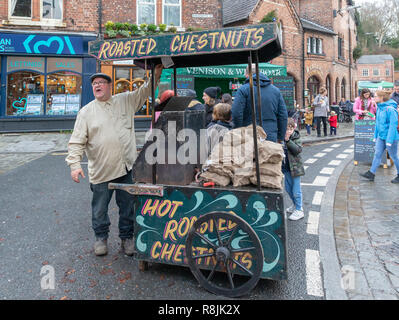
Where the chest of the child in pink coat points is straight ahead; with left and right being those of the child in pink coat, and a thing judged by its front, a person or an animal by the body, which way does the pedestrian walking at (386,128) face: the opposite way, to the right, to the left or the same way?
to the right

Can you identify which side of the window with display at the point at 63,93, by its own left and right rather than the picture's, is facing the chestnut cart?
front

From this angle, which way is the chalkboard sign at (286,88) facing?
toward the camera

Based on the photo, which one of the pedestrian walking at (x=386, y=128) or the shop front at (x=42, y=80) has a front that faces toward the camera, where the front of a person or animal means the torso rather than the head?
the shop front

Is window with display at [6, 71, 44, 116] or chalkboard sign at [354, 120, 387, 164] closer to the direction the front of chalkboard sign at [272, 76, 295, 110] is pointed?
the chalkboard sign

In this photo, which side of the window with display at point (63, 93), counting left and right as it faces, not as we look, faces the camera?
front

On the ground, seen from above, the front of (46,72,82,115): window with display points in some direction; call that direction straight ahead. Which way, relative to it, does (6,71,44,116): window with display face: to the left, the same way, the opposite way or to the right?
the same way

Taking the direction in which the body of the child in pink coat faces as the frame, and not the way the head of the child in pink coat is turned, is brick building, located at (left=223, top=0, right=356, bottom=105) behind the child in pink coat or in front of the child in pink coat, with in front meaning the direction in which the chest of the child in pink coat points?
behind

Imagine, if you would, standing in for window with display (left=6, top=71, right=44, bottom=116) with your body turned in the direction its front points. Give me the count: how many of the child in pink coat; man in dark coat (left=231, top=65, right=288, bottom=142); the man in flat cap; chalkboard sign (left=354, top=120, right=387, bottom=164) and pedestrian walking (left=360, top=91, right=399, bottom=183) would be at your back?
0

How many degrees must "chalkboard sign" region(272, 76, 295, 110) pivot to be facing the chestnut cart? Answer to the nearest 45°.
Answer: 0° — it already faces it

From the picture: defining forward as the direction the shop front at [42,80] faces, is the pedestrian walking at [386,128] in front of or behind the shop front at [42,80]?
in front

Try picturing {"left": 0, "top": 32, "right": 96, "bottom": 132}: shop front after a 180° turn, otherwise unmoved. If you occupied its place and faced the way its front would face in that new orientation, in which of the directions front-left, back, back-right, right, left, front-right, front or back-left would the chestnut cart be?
back
